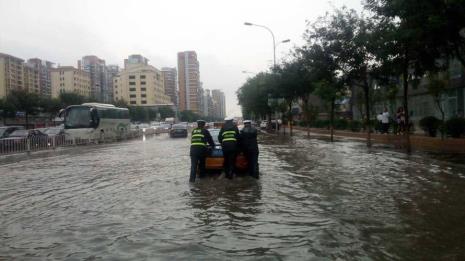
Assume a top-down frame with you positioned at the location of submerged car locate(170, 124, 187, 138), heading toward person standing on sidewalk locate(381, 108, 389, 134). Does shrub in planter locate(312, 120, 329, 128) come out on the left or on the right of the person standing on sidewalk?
left

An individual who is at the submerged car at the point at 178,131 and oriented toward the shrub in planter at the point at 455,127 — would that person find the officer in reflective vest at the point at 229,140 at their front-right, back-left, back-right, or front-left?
front-right

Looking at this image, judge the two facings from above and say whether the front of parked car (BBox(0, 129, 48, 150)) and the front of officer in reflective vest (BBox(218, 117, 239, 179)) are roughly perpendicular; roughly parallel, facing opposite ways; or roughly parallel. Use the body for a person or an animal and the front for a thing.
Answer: roughly parallel, facing opposite ways

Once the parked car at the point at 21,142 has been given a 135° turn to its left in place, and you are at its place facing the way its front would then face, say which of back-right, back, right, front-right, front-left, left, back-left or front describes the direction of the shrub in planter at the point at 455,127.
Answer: front-right

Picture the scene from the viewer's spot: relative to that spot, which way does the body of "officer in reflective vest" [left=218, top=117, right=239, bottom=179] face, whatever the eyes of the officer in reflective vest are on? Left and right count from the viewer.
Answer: facing away from the viewer

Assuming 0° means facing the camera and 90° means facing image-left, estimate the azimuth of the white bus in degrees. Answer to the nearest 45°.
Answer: approximately 45°

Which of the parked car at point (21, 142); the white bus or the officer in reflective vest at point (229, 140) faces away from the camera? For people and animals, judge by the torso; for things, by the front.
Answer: the officer in reflective vest

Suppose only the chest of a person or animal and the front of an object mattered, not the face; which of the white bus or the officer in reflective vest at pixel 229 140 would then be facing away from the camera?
the officer in reflective vest

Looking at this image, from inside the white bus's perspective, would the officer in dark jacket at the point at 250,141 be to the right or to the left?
on its left

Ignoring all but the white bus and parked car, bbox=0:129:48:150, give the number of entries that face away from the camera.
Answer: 0

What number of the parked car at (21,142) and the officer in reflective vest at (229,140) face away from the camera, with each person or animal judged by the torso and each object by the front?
1

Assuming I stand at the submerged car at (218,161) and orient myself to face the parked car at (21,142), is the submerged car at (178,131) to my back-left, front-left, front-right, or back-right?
front-right

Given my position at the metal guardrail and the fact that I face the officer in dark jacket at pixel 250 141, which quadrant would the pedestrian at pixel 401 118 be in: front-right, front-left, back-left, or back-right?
front-left

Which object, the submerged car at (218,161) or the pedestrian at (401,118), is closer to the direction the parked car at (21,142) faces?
the submerged car

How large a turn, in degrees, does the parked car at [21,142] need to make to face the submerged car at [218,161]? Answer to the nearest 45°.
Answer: approximately 45° to its left

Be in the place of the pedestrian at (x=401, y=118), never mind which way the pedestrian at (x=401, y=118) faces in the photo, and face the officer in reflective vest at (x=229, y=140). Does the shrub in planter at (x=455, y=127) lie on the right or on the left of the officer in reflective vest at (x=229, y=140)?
left

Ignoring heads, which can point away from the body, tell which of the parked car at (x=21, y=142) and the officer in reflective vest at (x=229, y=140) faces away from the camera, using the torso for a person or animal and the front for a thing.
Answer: the officer in reflective vest
